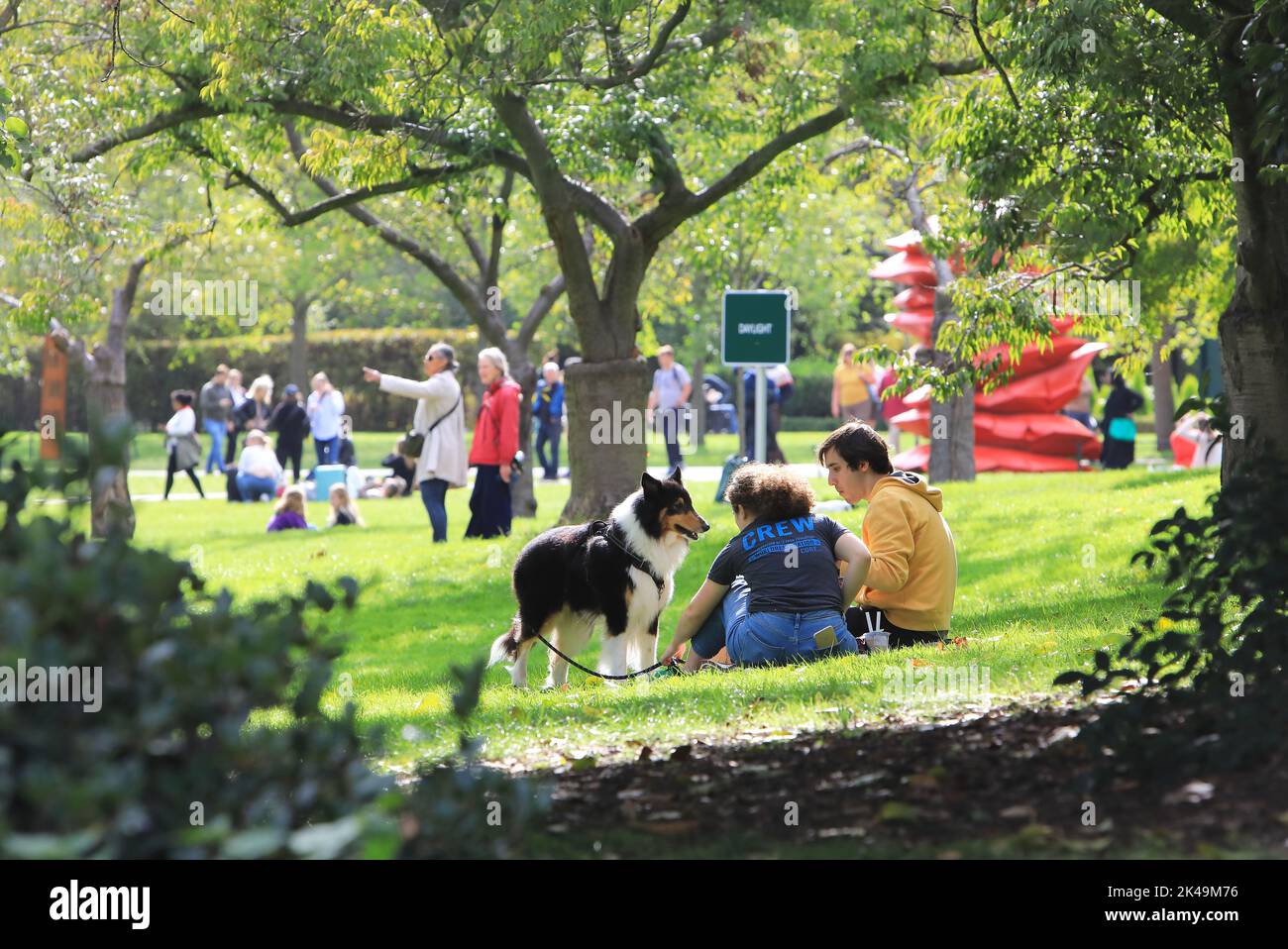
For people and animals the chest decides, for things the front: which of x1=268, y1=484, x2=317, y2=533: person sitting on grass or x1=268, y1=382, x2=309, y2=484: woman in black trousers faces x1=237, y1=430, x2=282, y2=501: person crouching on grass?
x1=268, y1=484, x2=317, y2=533: person sitting on grass

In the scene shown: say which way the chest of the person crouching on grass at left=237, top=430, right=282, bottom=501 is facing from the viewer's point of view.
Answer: away from the camera

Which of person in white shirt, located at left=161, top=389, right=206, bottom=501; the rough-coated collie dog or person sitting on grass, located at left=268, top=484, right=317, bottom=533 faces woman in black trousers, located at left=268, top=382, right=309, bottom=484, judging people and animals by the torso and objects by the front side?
the person sitting on grass

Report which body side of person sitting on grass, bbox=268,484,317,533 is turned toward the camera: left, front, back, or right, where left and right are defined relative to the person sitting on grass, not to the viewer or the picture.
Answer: back

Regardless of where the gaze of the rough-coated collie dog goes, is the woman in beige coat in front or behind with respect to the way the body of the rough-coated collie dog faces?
behind

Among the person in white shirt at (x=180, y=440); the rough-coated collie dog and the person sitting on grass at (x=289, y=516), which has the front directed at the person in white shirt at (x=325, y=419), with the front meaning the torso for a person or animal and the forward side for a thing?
the person sitting on grass

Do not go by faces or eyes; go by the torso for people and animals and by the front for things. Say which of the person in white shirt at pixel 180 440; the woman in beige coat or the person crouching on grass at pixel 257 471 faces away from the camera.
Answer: the person crouching on grass

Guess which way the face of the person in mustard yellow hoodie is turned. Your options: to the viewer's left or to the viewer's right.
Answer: to the viewer's left

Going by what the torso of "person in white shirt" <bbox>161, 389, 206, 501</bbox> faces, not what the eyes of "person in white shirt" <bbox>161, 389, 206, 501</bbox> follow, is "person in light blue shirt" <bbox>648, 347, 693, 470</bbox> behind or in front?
behind

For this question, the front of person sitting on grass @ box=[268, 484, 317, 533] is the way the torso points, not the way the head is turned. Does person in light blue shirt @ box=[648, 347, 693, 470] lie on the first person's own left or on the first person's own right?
on the first person's own right

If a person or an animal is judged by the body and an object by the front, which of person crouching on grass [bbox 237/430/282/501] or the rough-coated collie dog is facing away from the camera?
the person crouching on grass

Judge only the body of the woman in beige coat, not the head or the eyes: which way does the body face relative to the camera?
to the viewer's left
